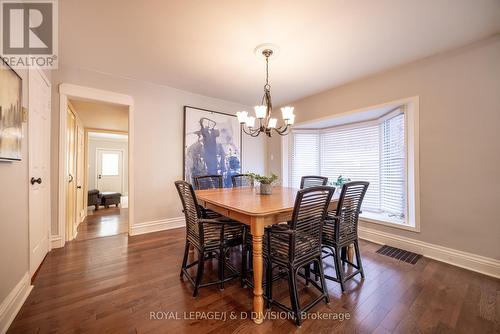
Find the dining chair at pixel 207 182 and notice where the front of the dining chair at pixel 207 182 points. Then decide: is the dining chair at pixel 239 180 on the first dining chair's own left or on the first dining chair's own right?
on the first dining chair's own left

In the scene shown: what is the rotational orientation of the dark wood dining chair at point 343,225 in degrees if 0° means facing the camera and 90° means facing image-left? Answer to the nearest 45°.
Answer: approximately 135°

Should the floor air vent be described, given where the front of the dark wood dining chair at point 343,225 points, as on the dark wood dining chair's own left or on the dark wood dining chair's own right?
on the dark wood dining chair's own right

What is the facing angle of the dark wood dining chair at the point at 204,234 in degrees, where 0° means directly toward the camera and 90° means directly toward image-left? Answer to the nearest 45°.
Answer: approximately 225°

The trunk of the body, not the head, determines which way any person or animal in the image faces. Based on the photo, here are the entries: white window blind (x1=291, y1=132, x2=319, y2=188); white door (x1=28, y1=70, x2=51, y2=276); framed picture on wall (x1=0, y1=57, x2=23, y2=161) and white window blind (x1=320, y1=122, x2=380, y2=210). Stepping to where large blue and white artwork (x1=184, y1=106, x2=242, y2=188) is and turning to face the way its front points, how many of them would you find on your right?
2

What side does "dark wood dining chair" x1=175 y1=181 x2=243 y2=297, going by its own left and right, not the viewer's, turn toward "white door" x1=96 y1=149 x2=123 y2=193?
left

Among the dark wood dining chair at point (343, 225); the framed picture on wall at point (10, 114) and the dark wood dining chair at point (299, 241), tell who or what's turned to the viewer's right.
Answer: the framed picture on wall
